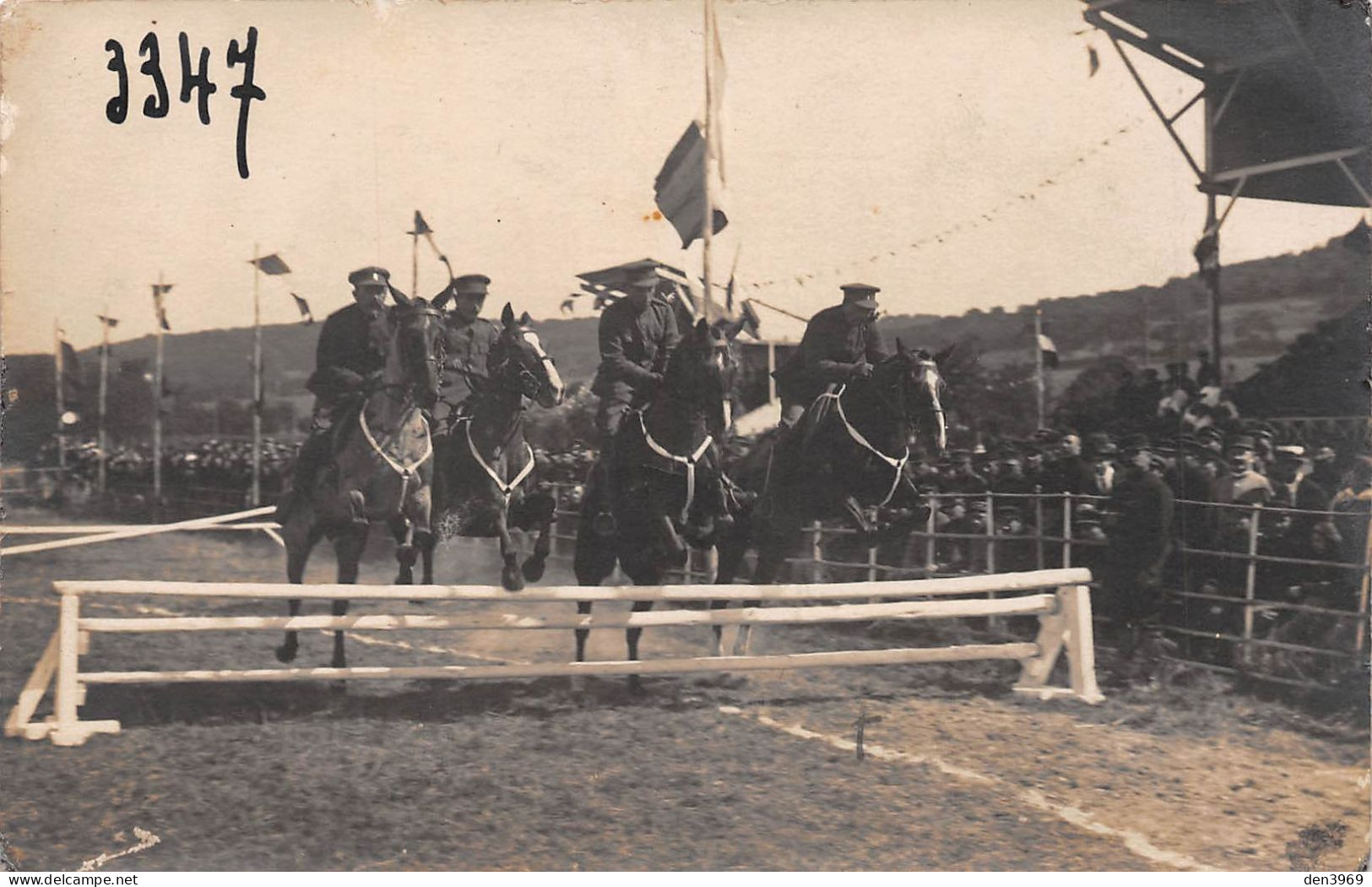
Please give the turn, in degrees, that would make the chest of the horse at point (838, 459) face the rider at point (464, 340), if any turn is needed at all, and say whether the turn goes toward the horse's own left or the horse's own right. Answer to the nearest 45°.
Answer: approximately 135° to the horse's own right

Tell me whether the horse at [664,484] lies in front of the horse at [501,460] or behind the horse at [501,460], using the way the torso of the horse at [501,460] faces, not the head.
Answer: in front

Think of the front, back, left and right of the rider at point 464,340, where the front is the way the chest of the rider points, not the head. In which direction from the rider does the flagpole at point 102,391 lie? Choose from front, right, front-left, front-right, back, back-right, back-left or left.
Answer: back-right

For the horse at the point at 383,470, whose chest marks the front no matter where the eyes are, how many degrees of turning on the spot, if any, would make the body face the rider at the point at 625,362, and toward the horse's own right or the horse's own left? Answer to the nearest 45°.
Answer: approximately 45° to the horse's own left

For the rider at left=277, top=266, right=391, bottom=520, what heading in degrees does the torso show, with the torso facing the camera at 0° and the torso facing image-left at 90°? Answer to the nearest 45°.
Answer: approximately 315°

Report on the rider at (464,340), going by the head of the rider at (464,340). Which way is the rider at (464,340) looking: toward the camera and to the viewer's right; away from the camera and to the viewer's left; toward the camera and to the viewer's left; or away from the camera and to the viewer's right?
toward the camera and to the viewer's right

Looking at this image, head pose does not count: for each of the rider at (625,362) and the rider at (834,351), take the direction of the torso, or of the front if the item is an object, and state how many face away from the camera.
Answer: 0
